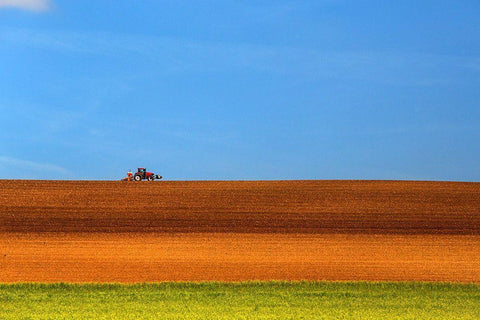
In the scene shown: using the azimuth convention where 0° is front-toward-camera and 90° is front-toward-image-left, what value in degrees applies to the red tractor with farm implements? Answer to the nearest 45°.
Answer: approximately 270°
